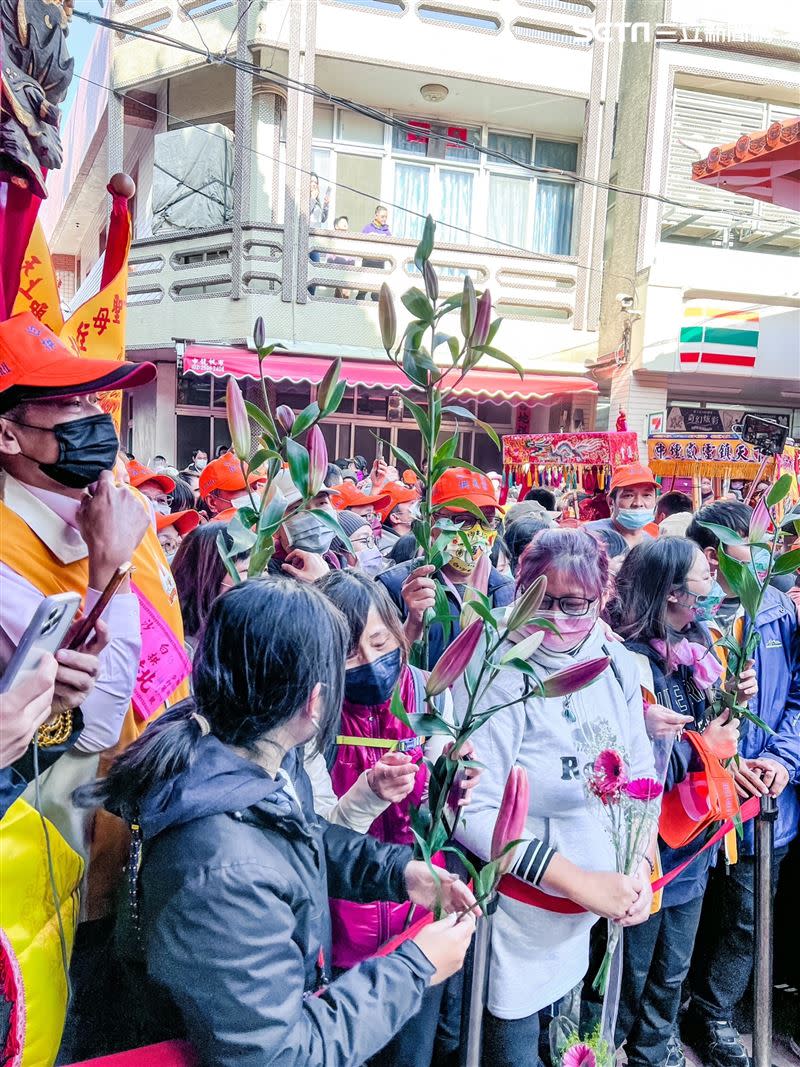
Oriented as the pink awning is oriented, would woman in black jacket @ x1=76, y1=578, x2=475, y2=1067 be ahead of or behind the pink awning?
ahead

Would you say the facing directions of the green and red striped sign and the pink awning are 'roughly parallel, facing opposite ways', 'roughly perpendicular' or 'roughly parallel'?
roughly parallel

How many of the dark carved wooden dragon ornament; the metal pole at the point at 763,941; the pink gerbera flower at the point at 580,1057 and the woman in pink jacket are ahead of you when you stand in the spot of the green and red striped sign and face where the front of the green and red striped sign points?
4

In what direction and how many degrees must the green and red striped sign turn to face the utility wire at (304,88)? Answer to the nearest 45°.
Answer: approximately 45° to its right

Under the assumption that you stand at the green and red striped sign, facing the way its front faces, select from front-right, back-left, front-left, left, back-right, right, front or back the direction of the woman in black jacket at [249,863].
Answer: front

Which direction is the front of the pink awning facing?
toward the camera

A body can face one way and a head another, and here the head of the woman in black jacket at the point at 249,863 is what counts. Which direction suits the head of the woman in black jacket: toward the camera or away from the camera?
away from the camera

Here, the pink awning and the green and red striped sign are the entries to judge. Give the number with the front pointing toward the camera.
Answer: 2

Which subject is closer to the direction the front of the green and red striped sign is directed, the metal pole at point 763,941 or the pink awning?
the metal pole

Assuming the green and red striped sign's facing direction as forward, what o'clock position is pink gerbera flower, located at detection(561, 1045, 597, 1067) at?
The pink gerbera flower is roughly at 12 o'clock from the green and red striped sign.

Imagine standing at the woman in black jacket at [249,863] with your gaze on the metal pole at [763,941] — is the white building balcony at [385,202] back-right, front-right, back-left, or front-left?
front-left

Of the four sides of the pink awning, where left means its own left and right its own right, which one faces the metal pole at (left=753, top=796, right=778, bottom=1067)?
front

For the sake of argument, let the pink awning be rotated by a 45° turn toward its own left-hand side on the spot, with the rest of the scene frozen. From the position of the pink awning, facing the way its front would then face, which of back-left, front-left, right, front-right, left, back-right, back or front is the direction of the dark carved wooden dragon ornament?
front-right

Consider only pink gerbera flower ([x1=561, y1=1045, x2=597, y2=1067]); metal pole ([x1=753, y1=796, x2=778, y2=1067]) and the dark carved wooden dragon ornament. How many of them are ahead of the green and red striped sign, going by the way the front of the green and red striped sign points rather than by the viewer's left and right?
3

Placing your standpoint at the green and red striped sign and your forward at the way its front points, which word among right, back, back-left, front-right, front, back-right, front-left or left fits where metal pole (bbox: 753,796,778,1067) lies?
front

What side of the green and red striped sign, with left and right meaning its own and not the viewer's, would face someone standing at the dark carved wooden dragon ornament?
front
